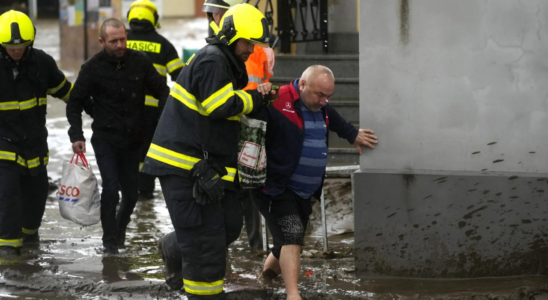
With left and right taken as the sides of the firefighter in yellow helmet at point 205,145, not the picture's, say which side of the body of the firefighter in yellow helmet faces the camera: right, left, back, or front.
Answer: right

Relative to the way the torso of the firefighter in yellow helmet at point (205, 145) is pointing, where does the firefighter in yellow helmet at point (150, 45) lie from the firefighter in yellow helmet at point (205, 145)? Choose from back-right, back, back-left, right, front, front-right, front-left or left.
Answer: left

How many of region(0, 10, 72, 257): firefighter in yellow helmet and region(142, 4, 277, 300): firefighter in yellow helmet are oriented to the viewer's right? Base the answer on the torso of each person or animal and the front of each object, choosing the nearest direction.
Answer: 1

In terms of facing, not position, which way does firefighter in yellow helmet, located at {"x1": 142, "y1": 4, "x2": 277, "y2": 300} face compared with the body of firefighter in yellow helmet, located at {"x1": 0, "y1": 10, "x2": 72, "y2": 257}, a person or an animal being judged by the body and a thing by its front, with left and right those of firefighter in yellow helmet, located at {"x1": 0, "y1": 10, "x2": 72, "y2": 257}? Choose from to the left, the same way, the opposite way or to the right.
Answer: to the left

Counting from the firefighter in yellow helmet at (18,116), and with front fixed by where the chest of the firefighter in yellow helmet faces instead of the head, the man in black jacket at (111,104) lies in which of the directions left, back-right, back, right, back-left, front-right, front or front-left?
left

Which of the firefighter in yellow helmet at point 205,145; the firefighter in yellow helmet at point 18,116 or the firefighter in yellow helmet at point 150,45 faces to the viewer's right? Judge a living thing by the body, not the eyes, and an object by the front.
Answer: the firefighter in yellow helmet at point 205,145

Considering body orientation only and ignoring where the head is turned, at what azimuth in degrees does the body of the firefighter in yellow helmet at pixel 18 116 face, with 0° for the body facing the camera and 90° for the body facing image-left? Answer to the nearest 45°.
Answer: approximately 0°

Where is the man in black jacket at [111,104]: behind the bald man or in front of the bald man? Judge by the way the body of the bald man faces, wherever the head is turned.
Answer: behind
